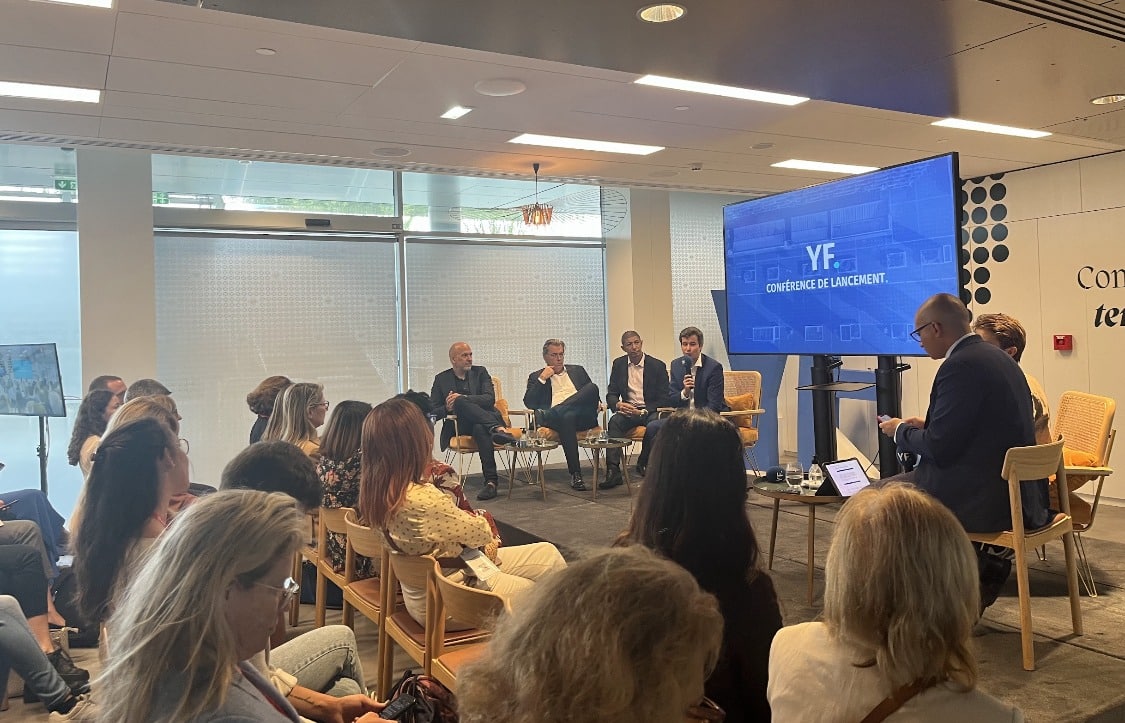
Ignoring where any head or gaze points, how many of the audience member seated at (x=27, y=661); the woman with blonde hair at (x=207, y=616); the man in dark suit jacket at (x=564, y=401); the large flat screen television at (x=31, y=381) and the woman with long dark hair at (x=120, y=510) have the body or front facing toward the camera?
2

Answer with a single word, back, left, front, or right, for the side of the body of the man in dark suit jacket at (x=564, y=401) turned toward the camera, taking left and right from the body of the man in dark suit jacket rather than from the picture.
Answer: front

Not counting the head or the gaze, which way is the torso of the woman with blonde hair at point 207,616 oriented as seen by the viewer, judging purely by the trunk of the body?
to the viewer's right

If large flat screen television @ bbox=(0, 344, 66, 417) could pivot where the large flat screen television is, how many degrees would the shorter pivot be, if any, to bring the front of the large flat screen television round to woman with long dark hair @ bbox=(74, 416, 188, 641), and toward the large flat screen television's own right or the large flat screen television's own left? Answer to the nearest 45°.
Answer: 0° — it already faces them

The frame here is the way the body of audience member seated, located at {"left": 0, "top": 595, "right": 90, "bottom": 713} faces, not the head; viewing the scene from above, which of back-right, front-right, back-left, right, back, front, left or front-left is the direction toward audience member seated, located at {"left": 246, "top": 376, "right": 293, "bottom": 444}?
front-left

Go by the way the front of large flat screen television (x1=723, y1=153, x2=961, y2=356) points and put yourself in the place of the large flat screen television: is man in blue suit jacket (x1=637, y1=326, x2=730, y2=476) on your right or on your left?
on your right

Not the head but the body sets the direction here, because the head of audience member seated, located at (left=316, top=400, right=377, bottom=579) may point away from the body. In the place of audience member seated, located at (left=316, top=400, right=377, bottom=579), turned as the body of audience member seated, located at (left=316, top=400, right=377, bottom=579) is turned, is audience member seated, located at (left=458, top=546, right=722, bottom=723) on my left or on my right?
on my right

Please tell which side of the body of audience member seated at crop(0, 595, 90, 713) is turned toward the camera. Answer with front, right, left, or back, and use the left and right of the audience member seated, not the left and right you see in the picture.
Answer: right

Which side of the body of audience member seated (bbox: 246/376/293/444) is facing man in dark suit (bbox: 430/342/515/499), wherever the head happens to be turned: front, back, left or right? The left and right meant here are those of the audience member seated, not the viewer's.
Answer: front

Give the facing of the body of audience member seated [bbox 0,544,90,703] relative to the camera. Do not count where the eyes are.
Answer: to the viewer's right

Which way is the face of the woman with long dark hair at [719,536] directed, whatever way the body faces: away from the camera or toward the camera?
away from the camera

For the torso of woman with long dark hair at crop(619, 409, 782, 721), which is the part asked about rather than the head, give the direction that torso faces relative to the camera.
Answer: away from the camera

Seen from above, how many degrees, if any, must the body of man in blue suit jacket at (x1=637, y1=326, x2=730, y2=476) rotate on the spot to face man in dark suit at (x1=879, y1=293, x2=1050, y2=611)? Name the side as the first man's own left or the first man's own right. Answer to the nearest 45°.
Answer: approximately 45° to the first man's own left

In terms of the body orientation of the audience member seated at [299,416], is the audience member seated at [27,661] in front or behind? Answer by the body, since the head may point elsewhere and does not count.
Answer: behind

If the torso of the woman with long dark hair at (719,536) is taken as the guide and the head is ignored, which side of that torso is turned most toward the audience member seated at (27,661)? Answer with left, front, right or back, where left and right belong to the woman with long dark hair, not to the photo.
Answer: left

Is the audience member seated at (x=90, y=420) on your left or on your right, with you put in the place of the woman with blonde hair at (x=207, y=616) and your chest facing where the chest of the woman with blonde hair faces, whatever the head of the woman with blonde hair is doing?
on your left

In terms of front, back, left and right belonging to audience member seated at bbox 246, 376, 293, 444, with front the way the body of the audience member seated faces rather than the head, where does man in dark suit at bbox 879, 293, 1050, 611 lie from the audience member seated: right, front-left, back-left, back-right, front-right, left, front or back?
right

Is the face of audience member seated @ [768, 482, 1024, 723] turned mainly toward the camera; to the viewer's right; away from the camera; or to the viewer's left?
away from the camera

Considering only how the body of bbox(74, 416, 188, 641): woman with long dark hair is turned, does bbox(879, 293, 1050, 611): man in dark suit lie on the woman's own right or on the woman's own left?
on the woman's own right

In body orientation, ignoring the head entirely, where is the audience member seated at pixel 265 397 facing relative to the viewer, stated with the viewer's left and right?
facing away from the viewer and to the right of the viewer

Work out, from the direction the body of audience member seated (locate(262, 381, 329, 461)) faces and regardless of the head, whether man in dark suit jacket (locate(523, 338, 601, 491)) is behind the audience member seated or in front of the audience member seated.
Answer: in front

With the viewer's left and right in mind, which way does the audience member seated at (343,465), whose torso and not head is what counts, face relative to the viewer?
facing away from the viewer and to the right of the viewer
